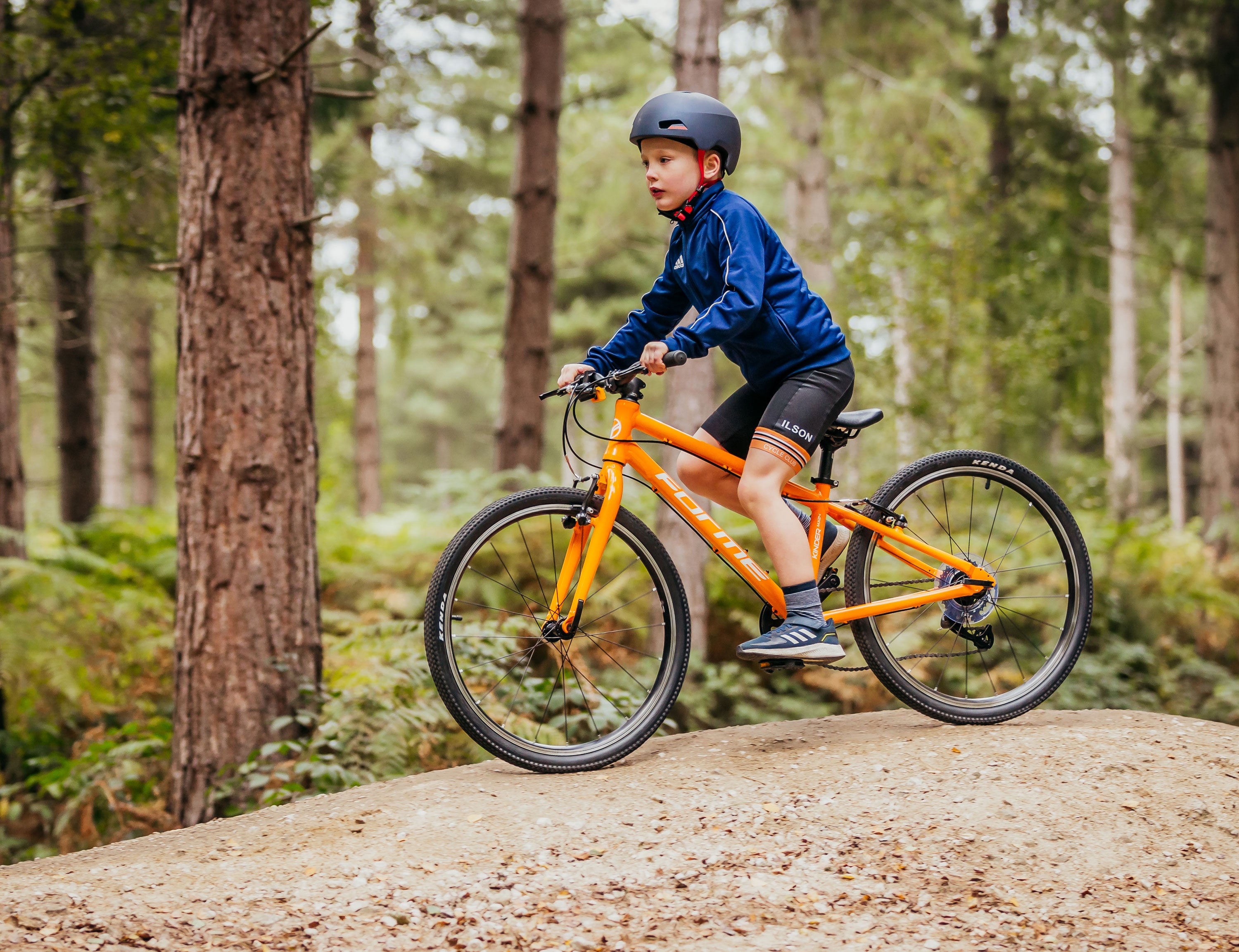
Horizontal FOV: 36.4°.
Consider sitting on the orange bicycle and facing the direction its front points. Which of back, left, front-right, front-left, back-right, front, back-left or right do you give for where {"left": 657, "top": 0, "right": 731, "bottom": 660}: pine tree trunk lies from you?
right

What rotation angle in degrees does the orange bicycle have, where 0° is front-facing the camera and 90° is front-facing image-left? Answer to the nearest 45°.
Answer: approximately 90°

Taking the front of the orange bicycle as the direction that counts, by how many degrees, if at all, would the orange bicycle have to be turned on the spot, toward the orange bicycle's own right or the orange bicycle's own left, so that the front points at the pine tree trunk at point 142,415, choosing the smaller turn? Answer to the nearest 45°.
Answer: approximately 45° to the orange bicycle's own right

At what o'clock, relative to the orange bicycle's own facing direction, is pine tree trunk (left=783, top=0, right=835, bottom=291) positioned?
The pine tree trunk is roughly at 3 o'clock from the orange bicycle.

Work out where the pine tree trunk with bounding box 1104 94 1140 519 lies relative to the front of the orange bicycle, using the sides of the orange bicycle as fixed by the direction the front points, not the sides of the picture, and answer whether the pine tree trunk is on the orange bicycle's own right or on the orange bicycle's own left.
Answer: on the orange bicycle's own right
